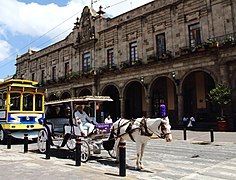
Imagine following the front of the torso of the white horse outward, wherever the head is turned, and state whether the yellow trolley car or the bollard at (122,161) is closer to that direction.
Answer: the bollard

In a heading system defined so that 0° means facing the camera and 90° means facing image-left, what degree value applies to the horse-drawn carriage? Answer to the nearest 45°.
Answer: approximately 315°

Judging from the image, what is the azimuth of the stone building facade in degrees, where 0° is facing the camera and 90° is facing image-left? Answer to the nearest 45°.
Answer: approximately 45°

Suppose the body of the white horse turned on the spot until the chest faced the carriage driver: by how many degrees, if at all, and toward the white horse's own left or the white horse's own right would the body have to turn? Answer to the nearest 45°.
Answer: approximately 180°

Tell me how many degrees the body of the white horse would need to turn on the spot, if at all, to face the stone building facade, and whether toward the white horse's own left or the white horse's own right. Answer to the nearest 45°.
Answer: approximately 135° to the white horse's own left

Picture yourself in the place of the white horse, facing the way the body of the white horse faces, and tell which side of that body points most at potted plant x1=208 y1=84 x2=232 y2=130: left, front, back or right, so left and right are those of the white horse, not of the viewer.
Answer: left

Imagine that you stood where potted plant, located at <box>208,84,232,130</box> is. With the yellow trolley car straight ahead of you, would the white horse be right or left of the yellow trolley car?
left

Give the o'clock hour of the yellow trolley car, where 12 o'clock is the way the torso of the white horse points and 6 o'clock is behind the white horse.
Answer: The yellow trolley car is roughly at 6 o'clock from the white horse.

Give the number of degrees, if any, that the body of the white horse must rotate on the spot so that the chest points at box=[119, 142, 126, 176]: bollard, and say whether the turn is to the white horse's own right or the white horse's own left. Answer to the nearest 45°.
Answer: approximately 90° to the white horse's own right

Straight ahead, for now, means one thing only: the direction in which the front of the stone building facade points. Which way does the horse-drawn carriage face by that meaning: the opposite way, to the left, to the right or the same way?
to the left
